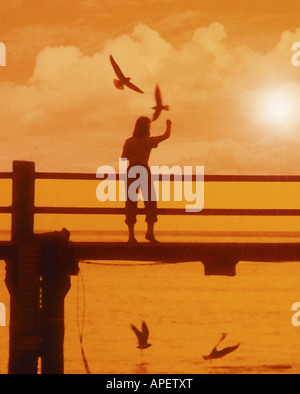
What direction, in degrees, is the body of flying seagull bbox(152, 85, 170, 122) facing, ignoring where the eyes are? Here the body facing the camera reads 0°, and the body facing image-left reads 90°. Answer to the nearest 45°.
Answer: approximately 90°

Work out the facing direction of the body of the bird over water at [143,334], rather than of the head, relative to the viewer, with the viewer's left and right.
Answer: facing to the right of the viewer

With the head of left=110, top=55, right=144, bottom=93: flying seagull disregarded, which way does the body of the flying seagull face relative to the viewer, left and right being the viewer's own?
facing to the right of the viewer

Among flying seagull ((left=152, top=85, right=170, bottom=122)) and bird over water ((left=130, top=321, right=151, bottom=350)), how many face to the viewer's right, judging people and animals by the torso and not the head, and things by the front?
1

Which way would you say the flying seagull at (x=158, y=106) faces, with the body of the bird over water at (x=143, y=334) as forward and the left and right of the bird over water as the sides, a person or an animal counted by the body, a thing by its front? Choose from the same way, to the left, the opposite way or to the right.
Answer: the opposite way

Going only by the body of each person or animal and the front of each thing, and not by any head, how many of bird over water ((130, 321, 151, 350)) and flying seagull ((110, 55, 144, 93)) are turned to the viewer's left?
0

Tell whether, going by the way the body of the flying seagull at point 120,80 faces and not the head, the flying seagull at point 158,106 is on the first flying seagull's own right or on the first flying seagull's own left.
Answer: on the first flying seagull's own right

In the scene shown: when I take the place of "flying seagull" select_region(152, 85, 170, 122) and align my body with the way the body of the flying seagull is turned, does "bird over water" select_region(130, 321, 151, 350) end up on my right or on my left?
on my right
